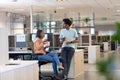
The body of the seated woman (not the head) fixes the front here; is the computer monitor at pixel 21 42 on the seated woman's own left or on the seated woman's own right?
on the seated woman's own left

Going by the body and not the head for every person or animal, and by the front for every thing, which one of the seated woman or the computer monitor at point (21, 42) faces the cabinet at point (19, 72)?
the computer monitor

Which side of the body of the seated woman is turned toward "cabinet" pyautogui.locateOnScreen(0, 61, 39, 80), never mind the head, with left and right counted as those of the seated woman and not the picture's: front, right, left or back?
right

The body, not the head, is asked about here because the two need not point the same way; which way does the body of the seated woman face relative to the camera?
to the viewer's right

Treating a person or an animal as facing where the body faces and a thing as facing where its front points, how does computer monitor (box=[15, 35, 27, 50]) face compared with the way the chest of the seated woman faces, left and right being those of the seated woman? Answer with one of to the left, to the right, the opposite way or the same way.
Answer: to the right

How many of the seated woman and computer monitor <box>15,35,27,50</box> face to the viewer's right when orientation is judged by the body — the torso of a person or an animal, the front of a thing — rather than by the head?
1

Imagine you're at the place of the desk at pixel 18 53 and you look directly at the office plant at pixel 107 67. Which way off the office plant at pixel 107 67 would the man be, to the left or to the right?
left
